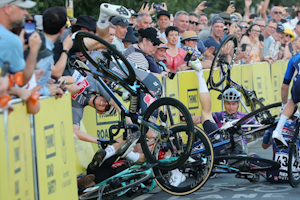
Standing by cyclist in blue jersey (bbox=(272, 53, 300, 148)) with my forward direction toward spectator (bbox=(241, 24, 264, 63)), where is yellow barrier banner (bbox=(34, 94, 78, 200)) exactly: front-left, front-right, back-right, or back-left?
back-left

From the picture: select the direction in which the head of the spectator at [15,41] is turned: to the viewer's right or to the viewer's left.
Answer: to the viewer's right

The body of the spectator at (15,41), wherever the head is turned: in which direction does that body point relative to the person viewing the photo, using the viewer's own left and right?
facing to the right of the viewer

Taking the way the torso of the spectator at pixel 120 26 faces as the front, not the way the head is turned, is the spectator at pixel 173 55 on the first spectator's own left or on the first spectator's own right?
on the first spectator's own left
